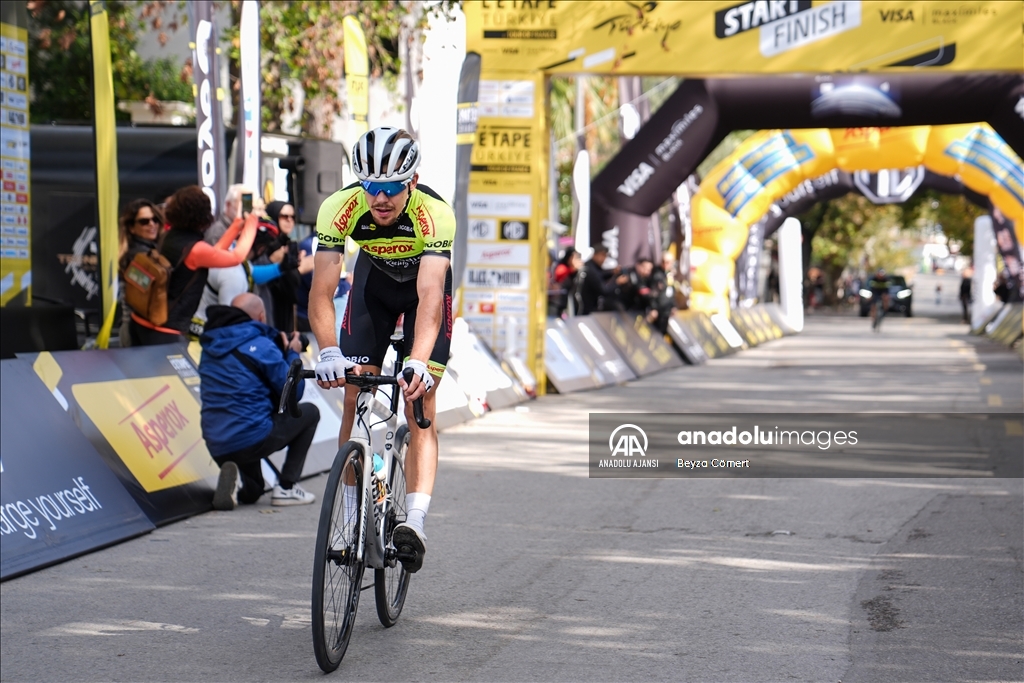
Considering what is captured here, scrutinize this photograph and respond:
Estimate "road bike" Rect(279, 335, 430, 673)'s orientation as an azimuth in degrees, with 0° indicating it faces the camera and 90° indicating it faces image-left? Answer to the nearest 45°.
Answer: approximately 0°

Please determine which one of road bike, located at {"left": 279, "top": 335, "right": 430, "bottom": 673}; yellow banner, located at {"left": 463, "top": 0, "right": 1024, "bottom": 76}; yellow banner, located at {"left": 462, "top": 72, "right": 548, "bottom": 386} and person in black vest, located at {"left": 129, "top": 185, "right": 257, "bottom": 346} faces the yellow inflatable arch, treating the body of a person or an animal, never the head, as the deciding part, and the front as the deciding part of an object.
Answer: the person in black vest

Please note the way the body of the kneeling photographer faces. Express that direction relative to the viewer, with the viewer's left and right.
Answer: facing away from the viewer and to the right of the viewer

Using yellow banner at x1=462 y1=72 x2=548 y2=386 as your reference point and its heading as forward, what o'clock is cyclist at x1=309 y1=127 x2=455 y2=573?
The cyclist is roughly at 12 o'clock from the yellow banner.

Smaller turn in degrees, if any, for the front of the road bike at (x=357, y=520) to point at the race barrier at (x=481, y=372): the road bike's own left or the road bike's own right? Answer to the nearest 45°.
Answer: approximately 180°

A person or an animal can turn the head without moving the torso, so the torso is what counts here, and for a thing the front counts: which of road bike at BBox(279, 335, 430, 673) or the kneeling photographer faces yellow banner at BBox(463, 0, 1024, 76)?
the kneeling photographer

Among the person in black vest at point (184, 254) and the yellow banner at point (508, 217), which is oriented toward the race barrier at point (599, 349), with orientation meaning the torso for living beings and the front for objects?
the person in black vest

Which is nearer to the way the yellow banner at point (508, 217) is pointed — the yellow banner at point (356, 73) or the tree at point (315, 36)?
the yellow banner

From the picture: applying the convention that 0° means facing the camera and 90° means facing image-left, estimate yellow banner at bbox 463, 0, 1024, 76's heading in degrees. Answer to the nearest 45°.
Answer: approximately 0°

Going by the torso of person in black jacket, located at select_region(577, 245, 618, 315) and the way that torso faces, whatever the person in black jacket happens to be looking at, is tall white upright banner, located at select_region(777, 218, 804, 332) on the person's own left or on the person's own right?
on the person's own left

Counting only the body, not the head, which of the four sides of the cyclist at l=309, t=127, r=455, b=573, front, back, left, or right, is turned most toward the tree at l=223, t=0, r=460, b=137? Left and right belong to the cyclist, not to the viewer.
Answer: back

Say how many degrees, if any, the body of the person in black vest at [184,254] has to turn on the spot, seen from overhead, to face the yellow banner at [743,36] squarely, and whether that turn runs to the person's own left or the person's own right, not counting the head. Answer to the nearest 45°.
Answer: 0° — they already face it

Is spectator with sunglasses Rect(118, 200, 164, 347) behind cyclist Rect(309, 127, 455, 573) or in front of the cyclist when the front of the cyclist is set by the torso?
behind

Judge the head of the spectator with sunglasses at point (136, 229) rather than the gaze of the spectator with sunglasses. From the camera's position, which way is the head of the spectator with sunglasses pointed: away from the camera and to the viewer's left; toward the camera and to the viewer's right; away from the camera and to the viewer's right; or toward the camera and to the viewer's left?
toward the camera and to the viewer's right

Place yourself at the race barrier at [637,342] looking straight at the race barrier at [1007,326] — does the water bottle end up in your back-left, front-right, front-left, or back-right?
back-right
